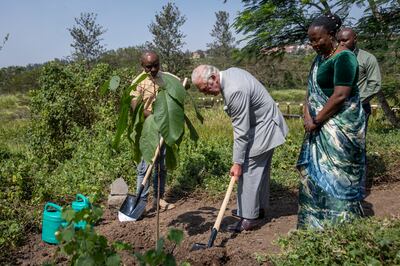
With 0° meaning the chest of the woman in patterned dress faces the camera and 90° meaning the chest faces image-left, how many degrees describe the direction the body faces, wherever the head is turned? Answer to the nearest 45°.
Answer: approximately 45°

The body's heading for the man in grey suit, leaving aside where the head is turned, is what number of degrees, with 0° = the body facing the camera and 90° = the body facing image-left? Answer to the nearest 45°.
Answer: approximately 90°

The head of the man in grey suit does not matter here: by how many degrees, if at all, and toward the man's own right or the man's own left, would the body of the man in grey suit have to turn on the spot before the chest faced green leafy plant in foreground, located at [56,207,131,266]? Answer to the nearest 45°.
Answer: approximately 45° to the man's own left

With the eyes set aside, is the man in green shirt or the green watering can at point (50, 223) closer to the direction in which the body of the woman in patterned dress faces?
the green watering can

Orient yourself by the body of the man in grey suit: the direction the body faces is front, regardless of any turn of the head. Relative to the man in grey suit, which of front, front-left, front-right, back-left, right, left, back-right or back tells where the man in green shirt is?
back-right

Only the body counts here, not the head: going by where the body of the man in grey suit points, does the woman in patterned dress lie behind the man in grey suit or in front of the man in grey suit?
behind

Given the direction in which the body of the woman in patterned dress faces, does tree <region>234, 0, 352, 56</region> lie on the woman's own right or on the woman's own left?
on the woman's own right

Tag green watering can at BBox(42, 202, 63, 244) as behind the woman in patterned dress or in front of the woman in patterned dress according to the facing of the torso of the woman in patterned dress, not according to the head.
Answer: in front

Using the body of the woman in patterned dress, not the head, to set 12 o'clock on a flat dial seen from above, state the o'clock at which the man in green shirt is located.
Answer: The man in green shirt is roughly at 5 o'clock from the woman in patterned dress.

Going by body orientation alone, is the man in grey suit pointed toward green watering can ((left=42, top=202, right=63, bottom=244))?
yes
